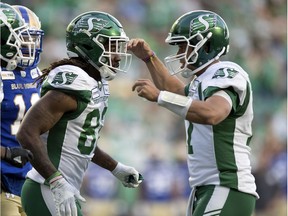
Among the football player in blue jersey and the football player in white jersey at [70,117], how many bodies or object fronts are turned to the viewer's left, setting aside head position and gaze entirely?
0

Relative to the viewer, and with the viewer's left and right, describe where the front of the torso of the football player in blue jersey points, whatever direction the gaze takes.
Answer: facing the viewer and to the right of the viewer

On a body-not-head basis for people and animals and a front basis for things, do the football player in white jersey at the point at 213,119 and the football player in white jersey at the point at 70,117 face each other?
yes

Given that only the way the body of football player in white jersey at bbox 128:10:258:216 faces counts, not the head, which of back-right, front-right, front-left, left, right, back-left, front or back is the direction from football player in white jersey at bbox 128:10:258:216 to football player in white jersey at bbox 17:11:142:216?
front

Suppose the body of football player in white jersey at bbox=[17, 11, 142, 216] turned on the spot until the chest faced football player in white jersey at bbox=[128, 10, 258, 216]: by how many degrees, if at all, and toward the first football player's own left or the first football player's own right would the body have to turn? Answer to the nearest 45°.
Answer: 0° — they already face them

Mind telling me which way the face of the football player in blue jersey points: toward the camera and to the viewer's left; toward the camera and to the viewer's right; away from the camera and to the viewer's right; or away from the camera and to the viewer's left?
toward the camera and to the viewer's right

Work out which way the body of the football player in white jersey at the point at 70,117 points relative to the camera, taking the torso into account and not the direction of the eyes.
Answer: to the viewer's right

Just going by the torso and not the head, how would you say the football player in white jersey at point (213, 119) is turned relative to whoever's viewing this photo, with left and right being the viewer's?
facing to the left of the viewer

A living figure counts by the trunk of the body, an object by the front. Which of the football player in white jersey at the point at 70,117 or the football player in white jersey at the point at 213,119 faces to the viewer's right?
the football player in white jersey at the point at 70,117

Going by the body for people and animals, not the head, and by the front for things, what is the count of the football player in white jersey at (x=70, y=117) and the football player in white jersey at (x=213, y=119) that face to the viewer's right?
1
